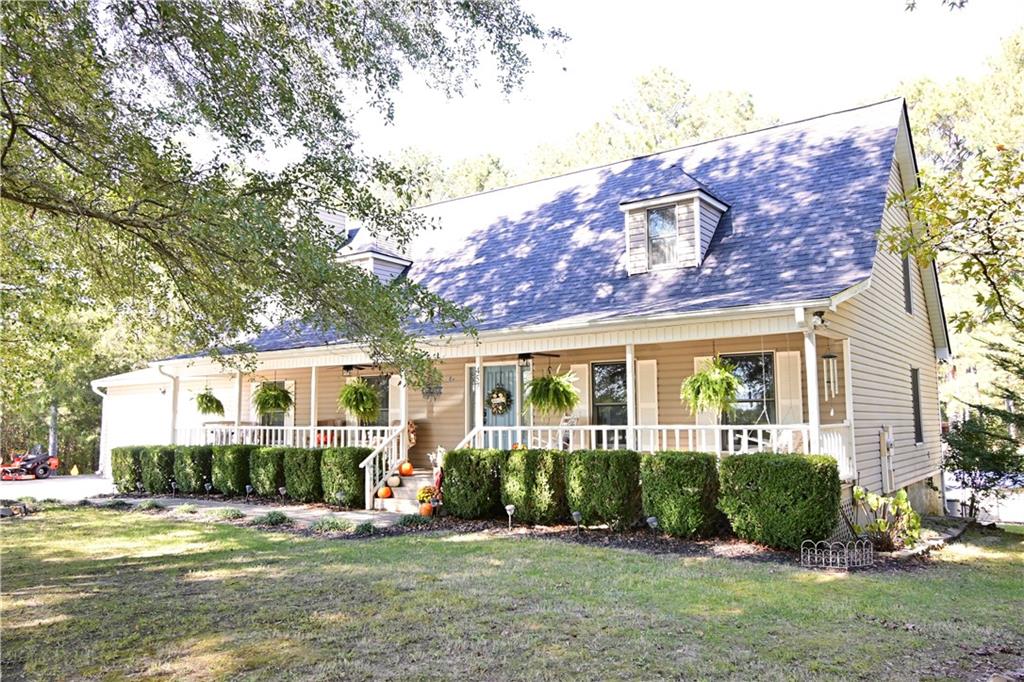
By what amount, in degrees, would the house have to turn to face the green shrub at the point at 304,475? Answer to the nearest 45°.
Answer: approximately 45° to its right

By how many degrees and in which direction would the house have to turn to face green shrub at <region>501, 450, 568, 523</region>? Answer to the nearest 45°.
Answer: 0° — it already faces it

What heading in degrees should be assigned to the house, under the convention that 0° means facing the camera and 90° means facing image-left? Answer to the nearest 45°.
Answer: approximately 45°

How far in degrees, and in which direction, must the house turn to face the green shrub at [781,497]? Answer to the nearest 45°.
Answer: approximately 45° to its left

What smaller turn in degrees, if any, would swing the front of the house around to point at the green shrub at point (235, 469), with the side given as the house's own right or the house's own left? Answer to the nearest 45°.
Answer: approximately 45° to the house's own right

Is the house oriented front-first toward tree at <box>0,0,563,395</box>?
yes

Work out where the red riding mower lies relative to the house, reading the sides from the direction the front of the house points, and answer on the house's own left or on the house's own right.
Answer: on the house's own right

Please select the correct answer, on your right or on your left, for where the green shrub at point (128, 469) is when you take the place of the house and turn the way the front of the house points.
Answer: on your right

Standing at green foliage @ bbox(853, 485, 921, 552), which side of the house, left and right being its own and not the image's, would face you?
left

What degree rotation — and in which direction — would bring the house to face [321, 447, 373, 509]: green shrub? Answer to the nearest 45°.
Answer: approximately 45° to its right

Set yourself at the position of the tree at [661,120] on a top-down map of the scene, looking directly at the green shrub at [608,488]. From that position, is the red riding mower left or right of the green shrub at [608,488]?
right

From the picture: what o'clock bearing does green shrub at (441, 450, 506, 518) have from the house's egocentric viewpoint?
The green shrub is roughly at 1 o'clock from the house.

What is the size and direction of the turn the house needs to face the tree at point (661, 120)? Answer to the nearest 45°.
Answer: approximately 135° to its right

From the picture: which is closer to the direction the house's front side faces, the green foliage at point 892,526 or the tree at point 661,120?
the green foliage
